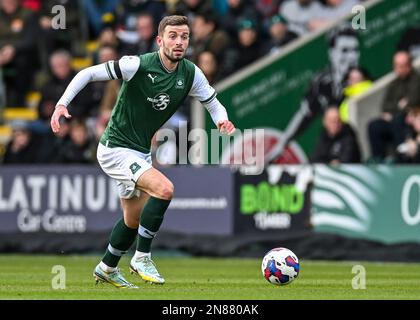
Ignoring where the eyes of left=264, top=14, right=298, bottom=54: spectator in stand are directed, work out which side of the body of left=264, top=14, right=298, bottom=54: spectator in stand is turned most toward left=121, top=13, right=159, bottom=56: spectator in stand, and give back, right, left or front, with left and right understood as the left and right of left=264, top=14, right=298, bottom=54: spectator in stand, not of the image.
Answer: right

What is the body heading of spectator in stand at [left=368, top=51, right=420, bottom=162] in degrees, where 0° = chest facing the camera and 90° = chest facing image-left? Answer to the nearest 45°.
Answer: approximately 45°

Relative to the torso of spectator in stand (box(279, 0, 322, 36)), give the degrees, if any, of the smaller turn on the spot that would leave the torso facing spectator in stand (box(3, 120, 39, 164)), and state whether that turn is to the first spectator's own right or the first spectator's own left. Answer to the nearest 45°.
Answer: approximately 90° to the first spectator's own right
